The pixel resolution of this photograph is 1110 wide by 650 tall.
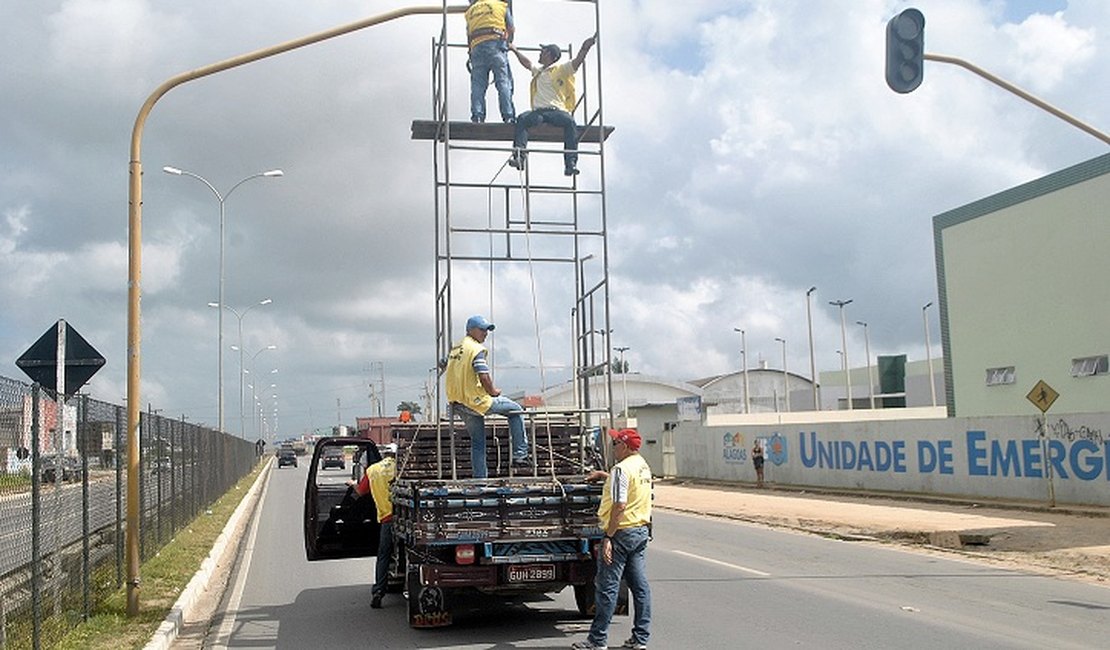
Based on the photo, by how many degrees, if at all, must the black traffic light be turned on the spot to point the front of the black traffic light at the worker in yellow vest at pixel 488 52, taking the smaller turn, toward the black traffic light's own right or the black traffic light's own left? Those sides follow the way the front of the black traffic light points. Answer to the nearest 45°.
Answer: approximately 45° to the black traffic light's own right

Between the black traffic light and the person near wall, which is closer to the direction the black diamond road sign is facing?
the person near wall

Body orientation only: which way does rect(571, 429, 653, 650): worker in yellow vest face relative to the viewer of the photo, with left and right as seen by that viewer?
facing to the left of the viewer

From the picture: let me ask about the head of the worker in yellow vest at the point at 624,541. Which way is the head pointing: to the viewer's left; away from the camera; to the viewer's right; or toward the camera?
to the viewer's left

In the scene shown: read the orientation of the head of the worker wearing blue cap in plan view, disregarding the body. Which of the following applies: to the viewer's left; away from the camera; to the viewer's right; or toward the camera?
to the viewer's right

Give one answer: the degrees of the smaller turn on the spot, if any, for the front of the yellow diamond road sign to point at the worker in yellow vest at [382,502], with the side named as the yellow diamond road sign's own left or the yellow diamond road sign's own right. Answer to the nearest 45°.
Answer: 0° — it already faces them

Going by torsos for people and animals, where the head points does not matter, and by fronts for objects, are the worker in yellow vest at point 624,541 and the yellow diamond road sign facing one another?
no

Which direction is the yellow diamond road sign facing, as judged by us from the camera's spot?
facing the viewer

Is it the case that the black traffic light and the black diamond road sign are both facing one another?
no

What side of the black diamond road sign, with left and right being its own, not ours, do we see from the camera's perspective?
back

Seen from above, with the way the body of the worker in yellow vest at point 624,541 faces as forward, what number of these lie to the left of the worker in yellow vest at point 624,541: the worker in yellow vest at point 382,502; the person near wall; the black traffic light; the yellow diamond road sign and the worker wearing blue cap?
0

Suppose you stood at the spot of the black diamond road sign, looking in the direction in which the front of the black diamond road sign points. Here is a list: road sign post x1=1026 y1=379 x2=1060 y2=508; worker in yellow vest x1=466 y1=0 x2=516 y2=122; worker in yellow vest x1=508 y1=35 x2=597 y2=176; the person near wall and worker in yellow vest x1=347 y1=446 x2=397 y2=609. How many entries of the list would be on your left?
0

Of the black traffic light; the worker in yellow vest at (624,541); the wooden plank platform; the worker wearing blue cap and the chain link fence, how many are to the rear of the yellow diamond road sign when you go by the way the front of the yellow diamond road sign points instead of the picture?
0

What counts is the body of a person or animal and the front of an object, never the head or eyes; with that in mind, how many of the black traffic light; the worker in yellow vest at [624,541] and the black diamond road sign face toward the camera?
1

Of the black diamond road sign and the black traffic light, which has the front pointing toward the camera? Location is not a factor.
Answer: the black traffic light

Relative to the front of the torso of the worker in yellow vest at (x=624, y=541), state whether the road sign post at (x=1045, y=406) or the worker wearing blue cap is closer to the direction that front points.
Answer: the worker wearing blue cap

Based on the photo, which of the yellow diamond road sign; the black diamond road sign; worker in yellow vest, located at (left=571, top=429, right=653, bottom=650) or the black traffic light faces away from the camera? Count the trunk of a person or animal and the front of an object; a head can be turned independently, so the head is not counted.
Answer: the black diamond road sign

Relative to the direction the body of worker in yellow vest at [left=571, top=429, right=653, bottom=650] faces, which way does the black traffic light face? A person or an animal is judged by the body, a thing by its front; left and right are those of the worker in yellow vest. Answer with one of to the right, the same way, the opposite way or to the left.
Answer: to the left
